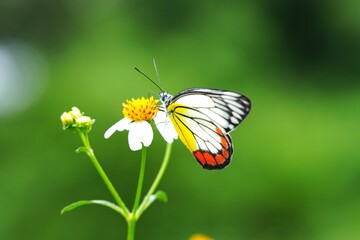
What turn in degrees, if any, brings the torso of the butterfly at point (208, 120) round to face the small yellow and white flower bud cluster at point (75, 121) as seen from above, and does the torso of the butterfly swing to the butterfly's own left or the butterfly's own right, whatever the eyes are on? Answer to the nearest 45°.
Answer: approximately 45° to the butterfly's own left

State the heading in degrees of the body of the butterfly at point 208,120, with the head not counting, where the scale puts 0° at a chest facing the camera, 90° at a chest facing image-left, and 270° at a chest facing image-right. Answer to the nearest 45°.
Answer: approximately 90°
